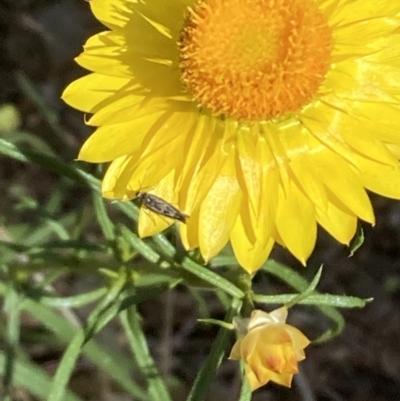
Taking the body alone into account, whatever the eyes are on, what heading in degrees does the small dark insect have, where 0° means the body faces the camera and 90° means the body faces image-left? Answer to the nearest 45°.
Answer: approximately 90°
